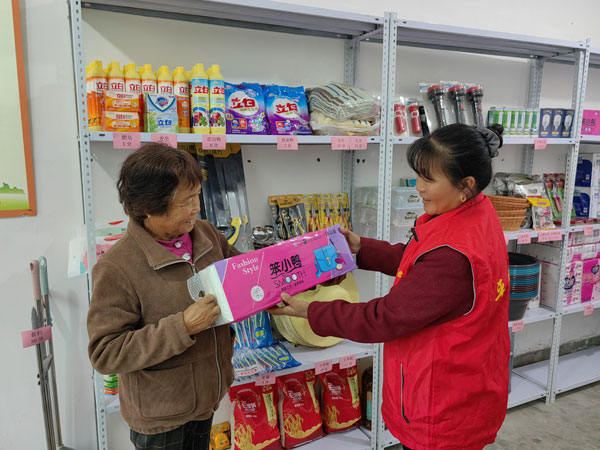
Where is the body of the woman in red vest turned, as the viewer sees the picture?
to the viewer's left

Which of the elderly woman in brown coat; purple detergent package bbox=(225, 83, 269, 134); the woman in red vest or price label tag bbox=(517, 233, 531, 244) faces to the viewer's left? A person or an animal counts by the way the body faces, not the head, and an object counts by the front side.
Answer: the woman in red vest

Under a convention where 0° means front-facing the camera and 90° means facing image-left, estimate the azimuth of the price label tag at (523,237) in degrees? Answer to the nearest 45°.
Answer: approximately 0°

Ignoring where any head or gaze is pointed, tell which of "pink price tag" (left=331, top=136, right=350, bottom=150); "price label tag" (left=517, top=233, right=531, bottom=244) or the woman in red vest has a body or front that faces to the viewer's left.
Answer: the woman in red vest

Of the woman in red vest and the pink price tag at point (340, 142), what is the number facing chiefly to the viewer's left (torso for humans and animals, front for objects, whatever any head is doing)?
1
